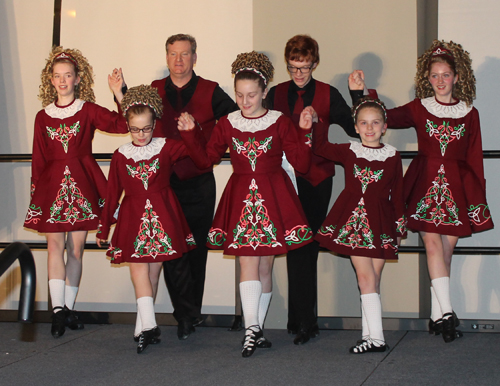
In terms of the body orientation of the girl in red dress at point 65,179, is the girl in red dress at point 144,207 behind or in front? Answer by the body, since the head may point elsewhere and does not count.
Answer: in front

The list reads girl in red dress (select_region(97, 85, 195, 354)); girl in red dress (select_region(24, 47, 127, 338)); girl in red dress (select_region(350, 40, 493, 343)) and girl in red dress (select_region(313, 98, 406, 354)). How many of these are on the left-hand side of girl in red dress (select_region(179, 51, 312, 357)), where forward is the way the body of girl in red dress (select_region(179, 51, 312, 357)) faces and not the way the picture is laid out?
2

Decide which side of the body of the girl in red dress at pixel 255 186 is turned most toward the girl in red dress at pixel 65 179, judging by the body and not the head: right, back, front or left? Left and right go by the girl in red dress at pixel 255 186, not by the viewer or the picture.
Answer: right

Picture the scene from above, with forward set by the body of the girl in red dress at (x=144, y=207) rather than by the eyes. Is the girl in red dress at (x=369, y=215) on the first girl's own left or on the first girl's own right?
on the first girl's own left

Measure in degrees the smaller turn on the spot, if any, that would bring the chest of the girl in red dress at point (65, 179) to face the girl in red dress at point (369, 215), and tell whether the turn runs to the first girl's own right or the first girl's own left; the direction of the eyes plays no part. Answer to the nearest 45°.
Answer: approximately 45° to the first girl's own left
